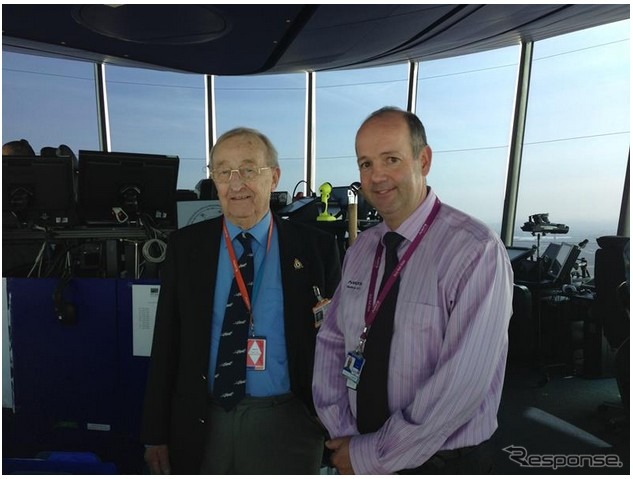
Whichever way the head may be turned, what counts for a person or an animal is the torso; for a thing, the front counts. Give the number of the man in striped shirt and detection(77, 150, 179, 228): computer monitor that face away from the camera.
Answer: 1

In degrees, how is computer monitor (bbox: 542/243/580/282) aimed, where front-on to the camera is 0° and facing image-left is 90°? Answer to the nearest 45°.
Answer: approximately 45°

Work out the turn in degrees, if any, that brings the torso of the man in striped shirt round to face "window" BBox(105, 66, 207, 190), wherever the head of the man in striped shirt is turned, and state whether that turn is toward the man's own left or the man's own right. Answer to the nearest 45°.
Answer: approximately 90° to the man's own right

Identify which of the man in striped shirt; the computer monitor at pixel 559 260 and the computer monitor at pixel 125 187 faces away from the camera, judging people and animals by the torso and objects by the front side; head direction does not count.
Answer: the computer monitor at pixel 125 187

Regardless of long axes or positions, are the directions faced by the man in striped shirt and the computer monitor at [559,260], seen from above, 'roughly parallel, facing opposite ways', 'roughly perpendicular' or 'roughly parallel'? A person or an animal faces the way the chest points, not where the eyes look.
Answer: roughly parallel

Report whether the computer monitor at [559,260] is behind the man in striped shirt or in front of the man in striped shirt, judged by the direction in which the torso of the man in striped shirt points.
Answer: behind

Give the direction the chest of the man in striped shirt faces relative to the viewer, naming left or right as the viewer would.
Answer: facing the viewer and to the left of the viewer

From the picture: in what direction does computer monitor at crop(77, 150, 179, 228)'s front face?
away from the camera

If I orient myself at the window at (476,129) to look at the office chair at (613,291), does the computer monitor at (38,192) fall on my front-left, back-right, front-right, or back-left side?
front-right

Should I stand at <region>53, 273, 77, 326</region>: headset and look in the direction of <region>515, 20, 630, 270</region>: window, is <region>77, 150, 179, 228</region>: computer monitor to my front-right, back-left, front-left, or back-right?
front-left

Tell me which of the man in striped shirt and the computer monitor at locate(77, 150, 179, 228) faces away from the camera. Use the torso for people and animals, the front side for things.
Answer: the computer monitor

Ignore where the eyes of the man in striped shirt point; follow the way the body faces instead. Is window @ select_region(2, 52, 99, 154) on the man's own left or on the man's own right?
on the man's own right

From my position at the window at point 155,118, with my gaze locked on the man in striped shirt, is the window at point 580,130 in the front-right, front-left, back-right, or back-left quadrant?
front-left

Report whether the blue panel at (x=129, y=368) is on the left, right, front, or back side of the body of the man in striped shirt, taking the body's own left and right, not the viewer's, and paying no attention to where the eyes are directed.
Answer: right

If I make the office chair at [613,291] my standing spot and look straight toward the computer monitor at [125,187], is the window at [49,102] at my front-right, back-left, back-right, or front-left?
front-right
